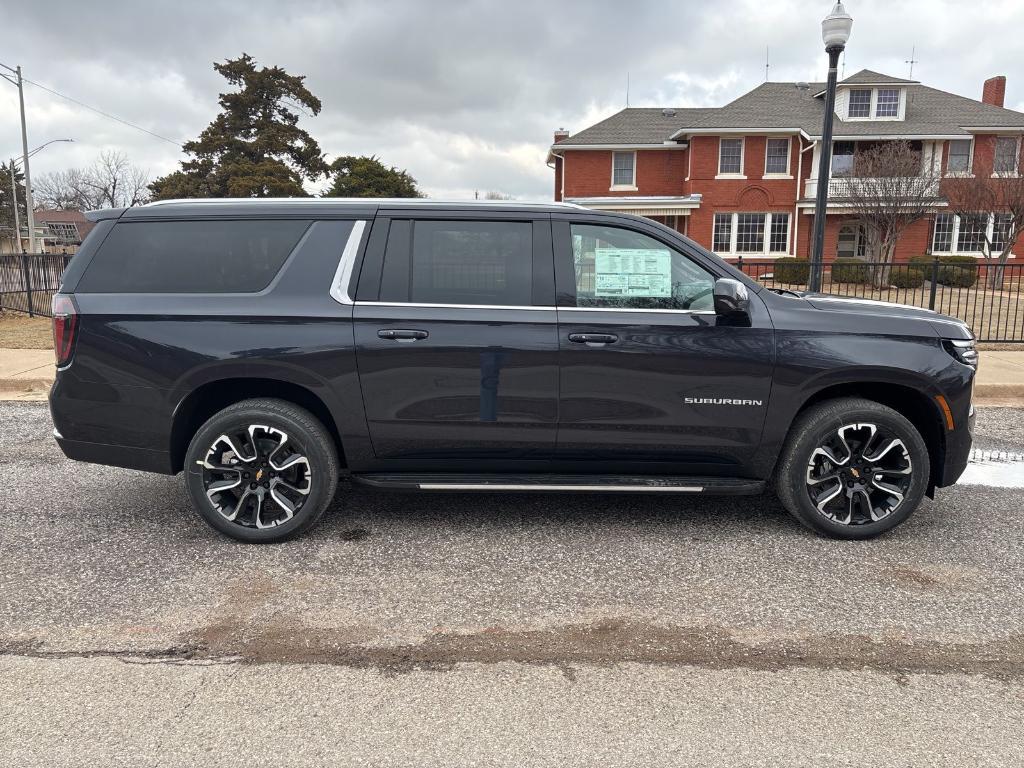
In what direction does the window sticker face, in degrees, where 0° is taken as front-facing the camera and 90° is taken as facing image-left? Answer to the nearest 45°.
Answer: approximately 0°

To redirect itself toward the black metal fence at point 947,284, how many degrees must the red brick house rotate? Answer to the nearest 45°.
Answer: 0° — it already faces it

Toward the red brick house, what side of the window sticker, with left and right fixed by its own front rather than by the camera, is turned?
back

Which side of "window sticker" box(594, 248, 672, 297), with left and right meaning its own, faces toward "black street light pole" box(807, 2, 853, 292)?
back

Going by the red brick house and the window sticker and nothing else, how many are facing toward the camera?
2

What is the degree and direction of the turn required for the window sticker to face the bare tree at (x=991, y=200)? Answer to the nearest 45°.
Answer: approximately 135° to its left

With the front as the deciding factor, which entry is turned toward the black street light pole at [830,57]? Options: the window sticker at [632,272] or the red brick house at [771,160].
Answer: the red brick house

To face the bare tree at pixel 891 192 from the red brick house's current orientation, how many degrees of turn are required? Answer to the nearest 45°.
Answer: approximately 45° to its left

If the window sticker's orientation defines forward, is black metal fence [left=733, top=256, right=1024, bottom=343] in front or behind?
behind

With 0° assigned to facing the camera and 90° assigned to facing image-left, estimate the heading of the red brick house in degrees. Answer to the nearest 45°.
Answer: approximately 0°

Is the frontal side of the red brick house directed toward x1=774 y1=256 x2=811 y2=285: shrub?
yes

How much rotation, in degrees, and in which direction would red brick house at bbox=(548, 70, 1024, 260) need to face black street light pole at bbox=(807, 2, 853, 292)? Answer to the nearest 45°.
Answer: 0° — it already faces it

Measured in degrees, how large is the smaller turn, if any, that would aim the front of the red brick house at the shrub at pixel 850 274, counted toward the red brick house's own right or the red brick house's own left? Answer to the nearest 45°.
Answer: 0° — it already faces it

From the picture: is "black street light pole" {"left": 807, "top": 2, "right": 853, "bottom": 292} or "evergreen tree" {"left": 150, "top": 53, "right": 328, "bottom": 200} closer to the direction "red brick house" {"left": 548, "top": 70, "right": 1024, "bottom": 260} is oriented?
the black street light pole

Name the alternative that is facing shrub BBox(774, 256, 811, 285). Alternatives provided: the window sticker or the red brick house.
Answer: the red brick house
